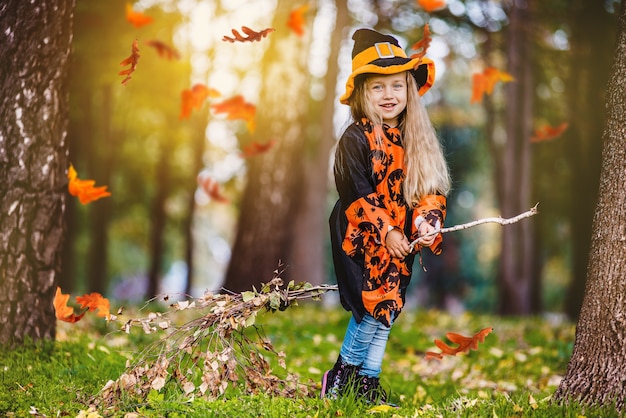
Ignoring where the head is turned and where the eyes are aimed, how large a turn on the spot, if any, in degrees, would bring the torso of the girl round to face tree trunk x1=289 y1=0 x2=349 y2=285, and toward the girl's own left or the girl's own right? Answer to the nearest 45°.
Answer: approximately 135° to the girl's own left

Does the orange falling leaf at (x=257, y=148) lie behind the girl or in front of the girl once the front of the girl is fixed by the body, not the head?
behind

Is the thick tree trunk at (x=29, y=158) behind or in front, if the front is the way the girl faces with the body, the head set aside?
behind

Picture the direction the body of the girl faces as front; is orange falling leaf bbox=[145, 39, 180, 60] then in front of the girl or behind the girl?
behind

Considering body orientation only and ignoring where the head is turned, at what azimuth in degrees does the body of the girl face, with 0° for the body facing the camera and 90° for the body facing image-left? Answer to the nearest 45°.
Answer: approximately 315°
